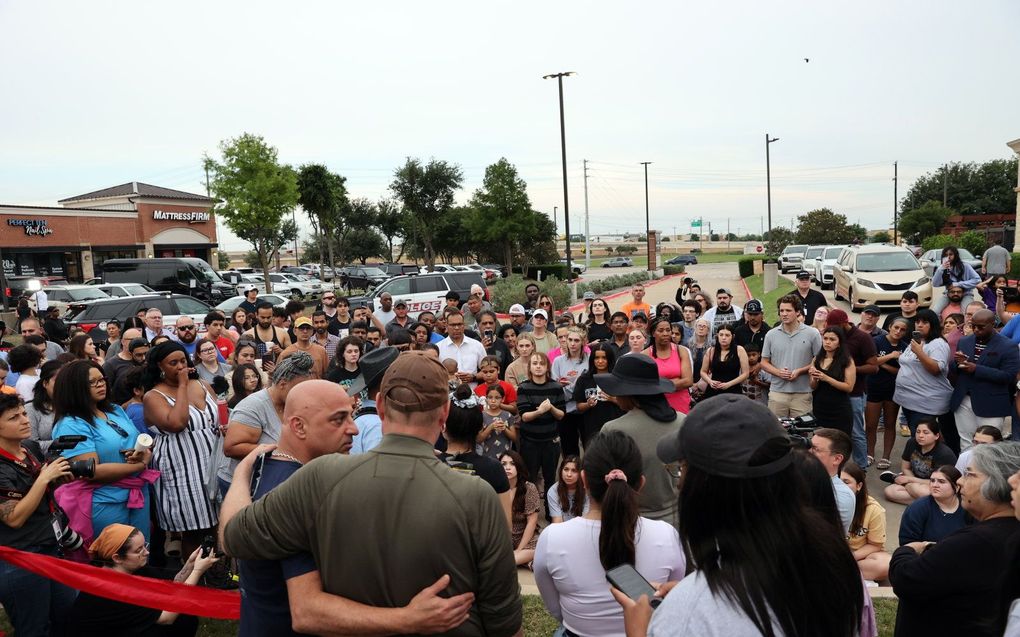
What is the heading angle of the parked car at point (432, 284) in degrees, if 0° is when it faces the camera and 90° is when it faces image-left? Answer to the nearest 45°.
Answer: approximately 90°

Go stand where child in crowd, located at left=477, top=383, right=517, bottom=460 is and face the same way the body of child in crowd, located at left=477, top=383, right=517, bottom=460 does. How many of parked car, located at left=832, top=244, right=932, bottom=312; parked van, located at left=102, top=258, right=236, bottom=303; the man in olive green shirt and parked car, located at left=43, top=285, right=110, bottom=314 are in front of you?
1

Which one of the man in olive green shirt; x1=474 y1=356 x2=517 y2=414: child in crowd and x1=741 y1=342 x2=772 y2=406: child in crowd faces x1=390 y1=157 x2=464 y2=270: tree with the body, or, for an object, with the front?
the man in olive green shirt

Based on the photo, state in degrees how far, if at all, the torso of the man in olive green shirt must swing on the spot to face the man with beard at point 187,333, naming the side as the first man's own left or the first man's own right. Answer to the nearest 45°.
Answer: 0° — they already face them

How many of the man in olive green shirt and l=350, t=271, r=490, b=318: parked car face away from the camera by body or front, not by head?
1

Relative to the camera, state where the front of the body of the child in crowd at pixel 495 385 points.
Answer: toward the camera

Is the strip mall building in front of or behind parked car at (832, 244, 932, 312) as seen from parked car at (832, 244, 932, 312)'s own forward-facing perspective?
behind

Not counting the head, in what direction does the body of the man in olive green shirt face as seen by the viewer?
away from the camera

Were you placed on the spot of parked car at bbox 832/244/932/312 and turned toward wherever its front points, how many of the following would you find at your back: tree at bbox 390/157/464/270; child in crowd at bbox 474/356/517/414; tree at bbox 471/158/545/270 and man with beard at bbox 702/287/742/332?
2

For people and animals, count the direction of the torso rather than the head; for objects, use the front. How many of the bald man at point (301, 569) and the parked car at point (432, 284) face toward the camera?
0

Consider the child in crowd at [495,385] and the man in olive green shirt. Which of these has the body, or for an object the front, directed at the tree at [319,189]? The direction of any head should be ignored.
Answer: the man in olive green shirt

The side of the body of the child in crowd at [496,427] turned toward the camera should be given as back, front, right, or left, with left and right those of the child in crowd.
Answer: front

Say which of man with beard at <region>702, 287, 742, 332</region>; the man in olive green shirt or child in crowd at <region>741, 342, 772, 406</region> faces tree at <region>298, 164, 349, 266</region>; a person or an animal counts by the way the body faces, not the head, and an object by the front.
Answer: the man in olive green shirt

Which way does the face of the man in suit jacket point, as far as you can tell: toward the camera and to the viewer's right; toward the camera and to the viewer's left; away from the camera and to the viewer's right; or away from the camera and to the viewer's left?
toward the camera and to the viewer's left

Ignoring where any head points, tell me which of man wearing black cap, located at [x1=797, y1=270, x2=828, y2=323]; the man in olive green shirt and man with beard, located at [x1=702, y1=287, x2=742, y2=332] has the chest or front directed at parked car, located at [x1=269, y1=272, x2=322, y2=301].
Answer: the man in olive green shirt

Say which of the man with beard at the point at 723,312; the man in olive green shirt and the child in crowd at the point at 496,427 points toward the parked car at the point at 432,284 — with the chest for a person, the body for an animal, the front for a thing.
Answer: the man in olive green shirt

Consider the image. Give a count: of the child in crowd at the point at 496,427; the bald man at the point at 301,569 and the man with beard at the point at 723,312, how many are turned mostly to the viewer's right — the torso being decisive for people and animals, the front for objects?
1

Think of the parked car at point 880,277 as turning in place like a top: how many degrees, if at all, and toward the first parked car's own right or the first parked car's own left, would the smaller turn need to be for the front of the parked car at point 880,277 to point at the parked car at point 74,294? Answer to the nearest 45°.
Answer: approximately 135° to the first parked car's own right

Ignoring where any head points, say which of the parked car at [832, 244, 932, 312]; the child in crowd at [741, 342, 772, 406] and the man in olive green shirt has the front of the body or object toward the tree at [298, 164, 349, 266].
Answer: the man in olive green shirt
